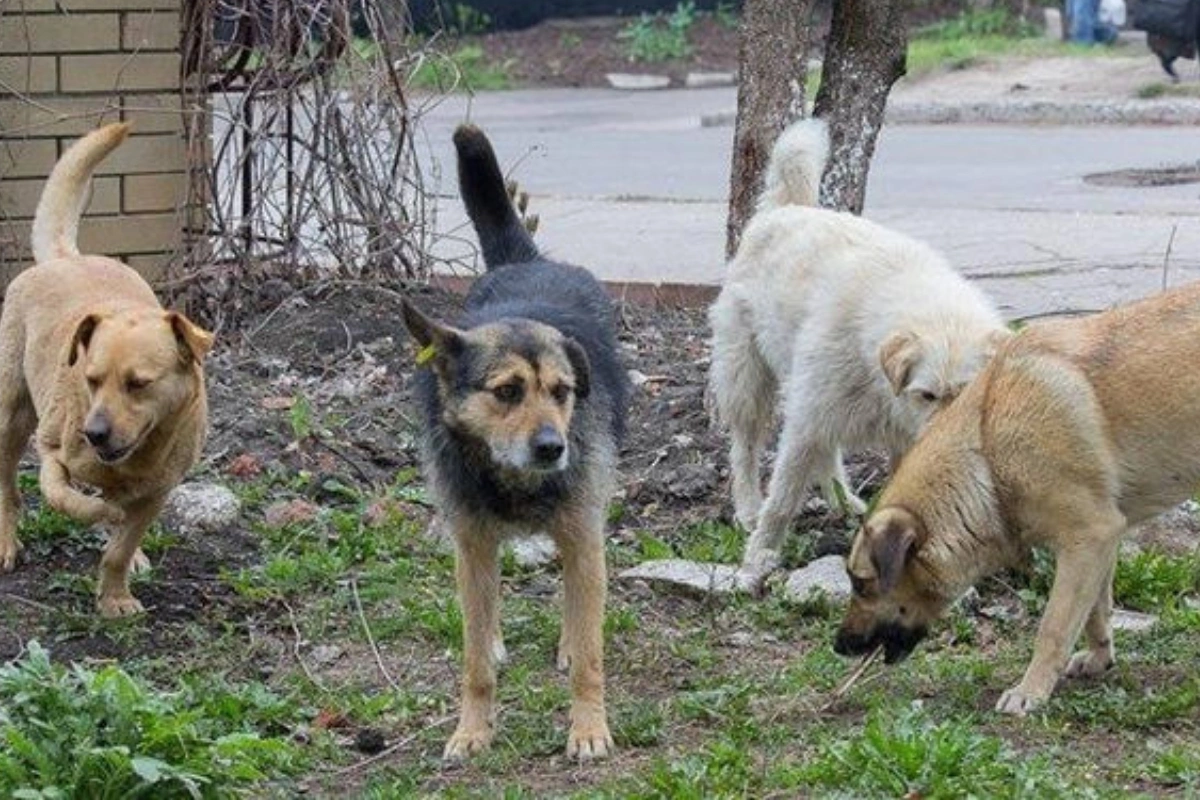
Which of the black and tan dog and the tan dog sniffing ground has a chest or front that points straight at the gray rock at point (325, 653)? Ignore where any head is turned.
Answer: the tan dog sniffing ground

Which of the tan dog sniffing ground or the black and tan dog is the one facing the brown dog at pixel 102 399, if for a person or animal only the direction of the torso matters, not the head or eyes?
the tan dog sniffing ground

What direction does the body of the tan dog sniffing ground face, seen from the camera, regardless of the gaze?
to the viewer's left

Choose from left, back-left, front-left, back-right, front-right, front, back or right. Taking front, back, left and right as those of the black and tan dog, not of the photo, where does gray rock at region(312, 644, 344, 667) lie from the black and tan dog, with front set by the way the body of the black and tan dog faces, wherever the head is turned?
back-right

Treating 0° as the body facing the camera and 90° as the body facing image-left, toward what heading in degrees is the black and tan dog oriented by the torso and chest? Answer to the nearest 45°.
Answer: approximately 0°

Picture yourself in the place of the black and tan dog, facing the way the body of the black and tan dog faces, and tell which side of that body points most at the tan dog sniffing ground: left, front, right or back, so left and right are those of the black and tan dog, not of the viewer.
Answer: left

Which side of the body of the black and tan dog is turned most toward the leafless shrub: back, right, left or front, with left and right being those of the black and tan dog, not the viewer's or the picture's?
back

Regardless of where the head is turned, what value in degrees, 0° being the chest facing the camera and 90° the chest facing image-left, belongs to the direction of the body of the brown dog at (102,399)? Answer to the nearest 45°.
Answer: approximately 315°

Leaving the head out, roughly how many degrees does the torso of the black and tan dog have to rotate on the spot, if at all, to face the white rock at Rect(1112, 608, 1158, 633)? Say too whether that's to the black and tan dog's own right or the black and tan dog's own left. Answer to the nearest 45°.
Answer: approximately 90° to the black and tan dog's own left

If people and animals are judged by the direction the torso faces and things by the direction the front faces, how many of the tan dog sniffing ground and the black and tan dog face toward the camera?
1

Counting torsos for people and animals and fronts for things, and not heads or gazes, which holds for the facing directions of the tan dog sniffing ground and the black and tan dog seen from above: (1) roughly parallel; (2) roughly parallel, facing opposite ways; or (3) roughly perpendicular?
roughly perpendicular
